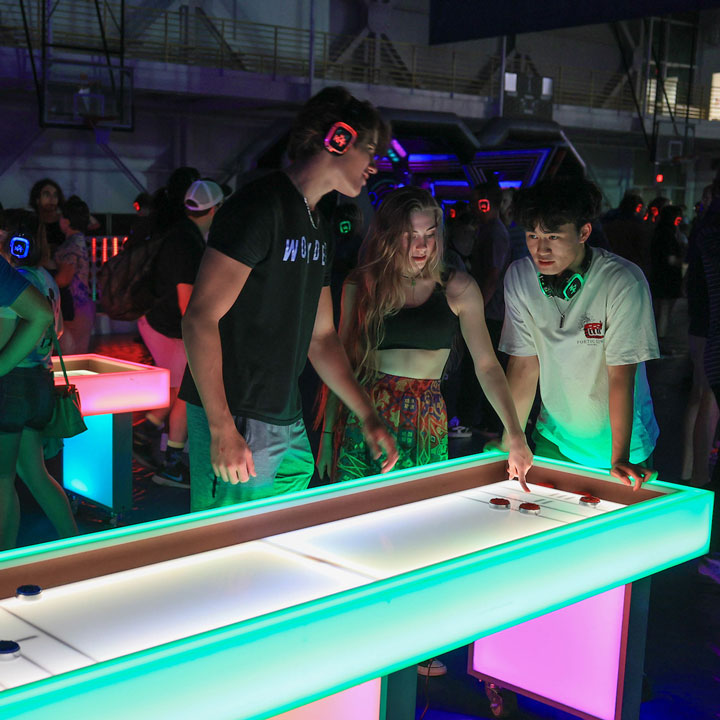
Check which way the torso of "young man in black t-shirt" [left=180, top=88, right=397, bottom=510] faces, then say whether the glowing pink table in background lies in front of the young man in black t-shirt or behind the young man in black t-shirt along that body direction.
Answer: behind

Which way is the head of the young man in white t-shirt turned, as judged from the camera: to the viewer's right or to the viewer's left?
to the viewer's left

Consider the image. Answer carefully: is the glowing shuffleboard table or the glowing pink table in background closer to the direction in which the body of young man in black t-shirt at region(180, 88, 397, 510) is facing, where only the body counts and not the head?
the glowing shuffleboard table

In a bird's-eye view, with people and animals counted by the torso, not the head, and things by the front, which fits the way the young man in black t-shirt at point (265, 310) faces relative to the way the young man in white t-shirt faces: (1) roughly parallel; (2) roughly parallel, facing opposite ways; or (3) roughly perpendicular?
roughly perpendicular

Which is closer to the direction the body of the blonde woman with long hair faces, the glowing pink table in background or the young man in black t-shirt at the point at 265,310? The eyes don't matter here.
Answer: the young man in black t-shirt

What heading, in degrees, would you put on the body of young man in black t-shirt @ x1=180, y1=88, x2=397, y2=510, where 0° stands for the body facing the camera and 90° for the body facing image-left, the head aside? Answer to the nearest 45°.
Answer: approximately 315°

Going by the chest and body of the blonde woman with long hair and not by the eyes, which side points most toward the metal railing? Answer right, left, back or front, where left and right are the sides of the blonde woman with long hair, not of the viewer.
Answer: back

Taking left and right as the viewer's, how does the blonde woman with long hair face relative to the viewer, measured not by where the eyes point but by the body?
facing the viewer

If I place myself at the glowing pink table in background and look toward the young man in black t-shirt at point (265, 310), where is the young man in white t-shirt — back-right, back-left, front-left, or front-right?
front-left

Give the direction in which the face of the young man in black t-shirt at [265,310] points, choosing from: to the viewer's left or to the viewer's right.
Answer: to the viewer's right

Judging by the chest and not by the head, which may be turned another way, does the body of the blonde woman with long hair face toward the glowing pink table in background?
no

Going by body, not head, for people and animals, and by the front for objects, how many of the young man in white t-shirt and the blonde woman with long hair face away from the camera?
0

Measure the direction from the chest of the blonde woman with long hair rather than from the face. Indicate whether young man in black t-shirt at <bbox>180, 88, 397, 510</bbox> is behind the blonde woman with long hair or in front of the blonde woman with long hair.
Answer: in front

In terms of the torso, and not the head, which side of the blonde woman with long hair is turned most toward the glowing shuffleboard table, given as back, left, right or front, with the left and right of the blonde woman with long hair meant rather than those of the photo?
front
